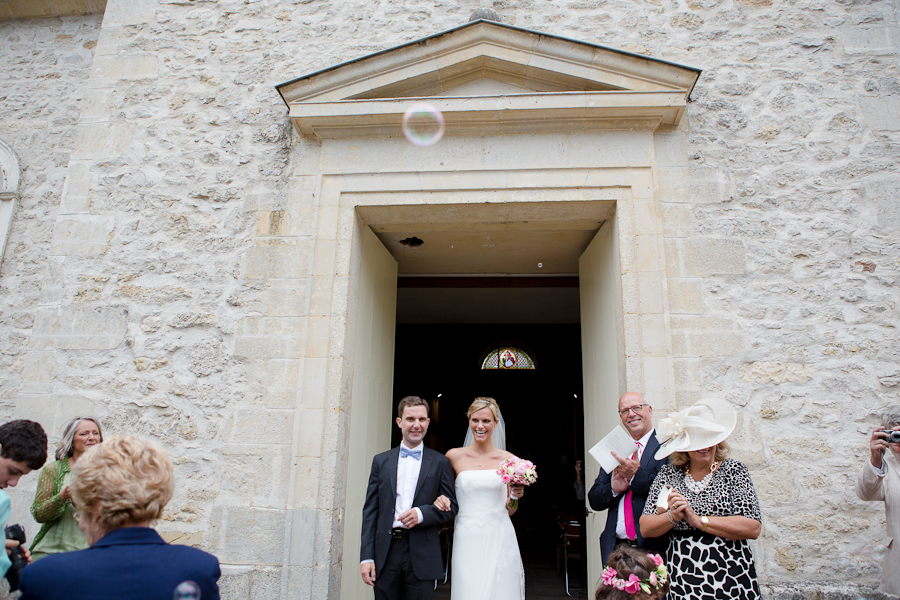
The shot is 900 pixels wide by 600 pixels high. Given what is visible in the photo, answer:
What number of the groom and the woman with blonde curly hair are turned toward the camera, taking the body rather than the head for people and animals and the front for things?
1

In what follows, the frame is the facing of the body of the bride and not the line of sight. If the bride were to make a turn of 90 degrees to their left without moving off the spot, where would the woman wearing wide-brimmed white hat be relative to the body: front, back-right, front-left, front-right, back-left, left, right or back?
front-right

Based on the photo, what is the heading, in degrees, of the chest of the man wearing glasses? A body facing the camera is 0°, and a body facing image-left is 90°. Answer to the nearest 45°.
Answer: approximately 45°

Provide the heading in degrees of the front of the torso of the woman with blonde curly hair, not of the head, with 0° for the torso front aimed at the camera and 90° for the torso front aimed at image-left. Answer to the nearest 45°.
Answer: approximately 180°

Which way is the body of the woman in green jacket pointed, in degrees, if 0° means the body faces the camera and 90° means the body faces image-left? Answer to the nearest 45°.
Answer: approximately 315°

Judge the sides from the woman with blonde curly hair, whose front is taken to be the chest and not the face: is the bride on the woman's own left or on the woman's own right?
on the woman's own right

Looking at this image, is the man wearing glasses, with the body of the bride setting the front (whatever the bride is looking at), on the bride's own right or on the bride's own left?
on the bride's own left

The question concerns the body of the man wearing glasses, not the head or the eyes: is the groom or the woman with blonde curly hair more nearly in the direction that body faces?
the woman with blonde curly hair
